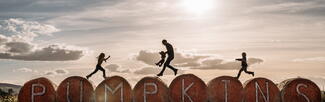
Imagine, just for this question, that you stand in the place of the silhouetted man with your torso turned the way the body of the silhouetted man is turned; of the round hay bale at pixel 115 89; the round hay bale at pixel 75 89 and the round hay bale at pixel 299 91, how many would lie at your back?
1

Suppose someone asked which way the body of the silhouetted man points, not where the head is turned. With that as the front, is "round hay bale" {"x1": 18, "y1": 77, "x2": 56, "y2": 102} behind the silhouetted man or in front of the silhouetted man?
in front

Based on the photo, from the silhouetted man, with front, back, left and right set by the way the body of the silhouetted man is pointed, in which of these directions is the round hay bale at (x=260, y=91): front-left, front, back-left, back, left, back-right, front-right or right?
back

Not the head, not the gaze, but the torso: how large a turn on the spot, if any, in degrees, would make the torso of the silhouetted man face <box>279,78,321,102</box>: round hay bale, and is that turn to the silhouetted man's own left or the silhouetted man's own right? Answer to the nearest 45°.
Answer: approximately 180°

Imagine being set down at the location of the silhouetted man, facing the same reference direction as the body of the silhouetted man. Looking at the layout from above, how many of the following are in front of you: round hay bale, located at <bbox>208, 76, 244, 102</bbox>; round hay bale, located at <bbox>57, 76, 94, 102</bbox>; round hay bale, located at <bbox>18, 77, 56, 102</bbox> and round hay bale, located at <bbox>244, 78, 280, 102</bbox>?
2

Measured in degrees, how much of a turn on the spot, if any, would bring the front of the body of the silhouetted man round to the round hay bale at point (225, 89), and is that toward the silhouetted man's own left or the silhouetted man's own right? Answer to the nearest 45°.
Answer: approximately 180°

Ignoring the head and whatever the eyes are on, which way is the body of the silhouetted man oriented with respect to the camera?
to the viewer's left

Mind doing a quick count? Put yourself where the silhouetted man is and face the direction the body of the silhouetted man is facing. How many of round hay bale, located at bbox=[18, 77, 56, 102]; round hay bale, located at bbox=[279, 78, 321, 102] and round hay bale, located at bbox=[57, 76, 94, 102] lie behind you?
1
